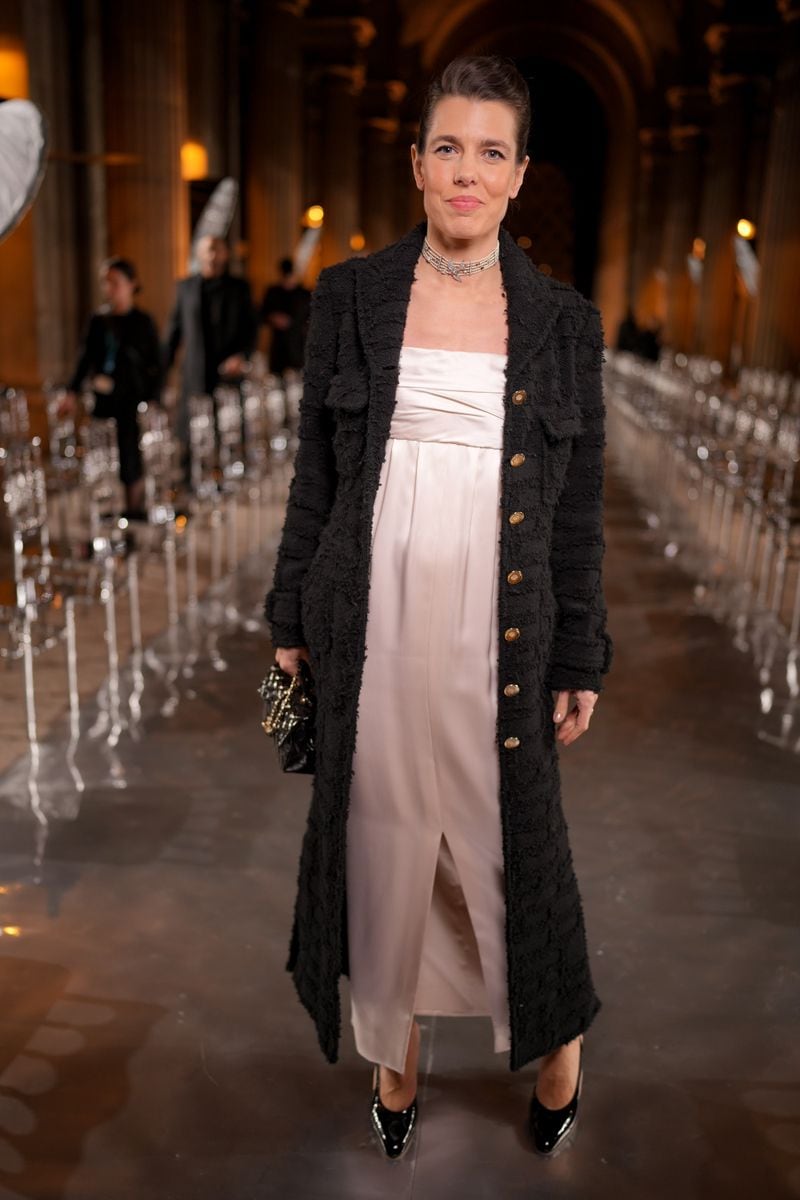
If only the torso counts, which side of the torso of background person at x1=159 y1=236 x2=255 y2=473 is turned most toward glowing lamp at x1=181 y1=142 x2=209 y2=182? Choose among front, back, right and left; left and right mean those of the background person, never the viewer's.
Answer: back

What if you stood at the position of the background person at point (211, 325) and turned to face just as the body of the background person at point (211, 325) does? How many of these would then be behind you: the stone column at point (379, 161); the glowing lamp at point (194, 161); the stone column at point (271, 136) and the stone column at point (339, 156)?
4

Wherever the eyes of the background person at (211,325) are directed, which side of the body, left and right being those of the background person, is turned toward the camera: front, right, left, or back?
front

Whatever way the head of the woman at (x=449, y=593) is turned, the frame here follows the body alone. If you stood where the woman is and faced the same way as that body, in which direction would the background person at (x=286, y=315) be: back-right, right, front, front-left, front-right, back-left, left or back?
back

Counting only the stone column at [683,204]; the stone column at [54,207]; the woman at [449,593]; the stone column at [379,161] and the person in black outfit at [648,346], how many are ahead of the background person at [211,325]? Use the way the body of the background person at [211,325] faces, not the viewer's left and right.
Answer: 1

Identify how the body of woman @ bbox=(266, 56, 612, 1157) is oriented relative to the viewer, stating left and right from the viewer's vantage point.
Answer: facing the viewer

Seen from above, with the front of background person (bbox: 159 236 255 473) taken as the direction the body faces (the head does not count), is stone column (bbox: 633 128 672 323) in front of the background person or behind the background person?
behind

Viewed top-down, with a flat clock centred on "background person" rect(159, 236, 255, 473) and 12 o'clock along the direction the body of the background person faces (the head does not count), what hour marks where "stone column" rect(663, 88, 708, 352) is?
The stone column is roughly at 7 o'clock from the background person.

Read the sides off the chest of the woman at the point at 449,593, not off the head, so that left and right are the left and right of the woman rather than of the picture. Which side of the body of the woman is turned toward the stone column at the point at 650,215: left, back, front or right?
back

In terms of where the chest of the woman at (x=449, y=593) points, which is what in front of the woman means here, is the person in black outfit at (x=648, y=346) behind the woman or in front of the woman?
behind

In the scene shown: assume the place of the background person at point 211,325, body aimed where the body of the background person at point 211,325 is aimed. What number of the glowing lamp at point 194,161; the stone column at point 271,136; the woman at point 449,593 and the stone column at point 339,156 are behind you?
3

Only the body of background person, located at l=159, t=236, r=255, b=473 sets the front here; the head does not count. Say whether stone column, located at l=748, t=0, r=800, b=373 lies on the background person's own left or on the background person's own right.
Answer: on the background person's own left

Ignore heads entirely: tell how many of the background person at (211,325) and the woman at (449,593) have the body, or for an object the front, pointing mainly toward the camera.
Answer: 2

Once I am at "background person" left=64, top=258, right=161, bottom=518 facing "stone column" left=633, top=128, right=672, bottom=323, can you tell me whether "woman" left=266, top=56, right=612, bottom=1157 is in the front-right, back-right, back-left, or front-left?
back-right

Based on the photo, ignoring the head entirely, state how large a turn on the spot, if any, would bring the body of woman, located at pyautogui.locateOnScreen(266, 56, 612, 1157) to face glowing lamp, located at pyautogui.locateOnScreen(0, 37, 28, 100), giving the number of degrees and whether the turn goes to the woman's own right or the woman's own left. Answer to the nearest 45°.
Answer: approximately 135° to the woman's own right

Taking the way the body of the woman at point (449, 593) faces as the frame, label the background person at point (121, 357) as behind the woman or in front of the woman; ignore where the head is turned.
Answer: behind
